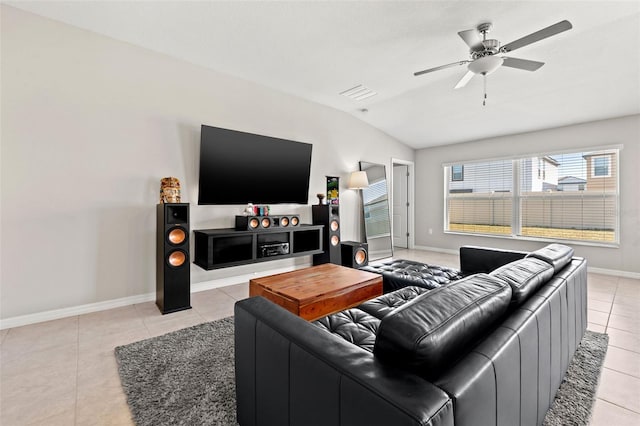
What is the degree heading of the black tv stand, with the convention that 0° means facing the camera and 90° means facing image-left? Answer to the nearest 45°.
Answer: approximately 315°

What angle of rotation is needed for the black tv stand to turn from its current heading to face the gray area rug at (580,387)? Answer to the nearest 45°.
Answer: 0° — it already faces it

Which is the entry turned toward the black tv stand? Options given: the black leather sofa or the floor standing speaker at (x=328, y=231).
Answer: the black leather sofa

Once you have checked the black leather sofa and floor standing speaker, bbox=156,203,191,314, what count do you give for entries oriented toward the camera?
1

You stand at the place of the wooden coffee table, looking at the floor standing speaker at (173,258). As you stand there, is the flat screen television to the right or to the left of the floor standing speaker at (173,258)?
right

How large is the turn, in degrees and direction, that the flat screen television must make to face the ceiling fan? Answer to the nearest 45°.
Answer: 0° — it already faces it

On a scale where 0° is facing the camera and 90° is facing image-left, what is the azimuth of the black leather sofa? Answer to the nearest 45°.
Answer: approximately 135°
